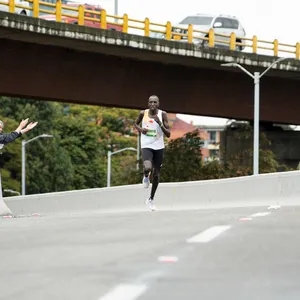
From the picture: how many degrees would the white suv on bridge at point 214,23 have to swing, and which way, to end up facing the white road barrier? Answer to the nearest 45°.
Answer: approximately 45° to its left

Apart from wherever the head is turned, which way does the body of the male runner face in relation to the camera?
toward the camera

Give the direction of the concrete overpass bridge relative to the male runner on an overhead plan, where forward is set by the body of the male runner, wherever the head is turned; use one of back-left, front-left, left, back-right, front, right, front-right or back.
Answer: back
